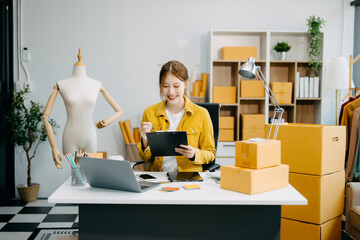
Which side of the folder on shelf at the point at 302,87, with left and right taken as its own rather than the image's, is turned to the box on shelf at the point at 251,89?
right

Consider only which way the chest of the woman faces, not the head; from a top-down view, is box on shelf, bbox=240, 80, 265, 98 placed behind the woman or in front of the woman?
behind

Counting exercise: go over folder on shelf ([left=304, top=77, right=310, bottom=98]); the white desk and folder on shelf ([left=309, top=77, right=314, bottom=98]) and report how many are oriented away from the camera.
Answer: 1

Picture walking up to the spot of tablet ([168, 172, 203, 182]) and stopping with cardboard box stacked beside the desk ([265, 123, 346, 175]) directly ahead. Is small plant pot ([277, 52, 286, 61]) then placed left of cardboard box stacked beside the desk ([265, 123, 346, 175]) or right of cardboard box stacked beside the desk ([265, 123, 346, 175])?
left

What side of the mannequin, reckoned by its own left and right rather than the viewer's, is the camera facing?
front

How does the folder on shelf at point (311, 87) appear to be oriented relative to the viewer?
toward the camera

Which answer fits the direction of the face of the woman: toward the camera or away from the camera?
toward the camera

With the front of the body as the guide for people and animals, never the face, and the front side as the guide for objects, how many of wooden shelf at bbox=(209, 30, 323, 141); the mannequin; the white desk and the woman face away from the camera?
1

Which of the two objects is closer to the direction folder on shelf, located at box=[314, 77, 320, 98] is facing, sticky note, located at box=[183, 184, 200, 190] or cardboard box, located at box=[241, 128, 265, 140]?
the sticky note

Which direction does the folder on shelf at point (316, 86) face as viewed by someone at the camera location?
facing the viewer

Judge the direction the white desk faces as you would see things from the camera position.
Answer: facing away from the viewer

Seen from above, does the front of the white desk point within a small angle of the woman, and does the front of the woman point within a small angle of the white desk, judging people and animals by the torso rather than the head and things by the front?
yes

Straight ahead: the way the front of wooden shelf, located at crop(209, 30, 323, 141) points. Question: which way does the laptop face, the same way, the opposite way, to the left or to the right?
the opposite way

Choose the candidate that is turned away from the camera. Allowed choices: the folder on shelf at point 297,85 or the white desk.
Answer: the white desk

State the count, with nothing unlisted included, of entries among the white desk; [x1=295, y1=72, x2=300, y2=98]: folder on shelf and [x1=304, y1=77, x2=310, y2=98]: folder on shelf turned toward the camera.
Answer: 2

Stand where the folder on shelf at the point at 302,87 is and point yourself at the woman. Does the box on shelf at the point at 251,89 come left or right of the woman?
right

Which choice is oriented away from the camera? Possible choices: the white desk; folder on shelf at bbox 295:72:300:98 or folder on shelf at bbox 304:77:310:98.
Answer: the white desk

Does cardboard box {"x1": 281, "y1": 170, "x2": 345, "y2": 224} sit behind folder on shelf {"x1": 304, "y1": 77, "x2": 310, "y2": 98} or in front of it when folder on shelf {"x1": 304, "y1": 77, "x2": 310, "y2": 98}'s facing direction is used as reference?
in front

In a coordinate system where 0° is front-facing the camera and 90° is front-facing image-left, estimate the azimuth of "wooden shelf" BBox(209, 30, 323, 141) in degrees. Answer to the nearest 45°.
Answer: approximately 0°
